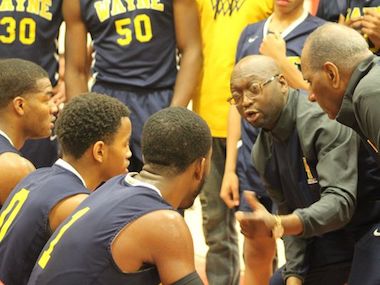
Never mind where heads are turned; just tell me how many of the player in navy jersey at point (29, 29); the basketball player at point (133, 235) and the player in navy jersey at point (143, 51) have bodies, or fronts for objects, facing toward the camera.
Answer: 2

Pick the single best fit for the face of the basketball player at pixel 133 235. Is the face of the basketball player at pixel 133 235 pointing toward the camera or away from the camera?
away from the camera

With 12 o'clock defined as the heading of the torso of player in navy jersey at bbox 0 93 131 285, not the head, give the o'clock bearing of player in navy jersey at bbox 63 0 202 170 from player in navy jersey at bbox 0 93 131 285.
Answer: player in navy jersey at bbox 63 0 202 170 is roughly at 11 o'clock from player in navy jersey at bbox 0 93 131 285.

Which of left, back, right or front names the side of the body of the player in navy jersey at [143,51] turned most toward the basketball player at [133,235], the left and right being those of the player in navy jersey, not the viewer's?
front

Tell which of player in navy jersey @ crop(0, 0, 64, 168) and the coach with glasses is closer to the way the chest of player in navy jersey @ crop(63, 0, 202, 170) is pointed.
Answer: the coach with glasses

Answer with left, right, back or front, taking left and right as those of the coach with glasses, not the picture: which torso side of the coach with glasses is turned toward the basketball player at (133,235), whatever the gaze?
front

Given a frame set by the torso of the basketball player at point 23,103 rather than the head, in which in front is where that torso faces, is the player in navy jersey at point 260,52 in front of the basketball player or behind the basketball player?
in front

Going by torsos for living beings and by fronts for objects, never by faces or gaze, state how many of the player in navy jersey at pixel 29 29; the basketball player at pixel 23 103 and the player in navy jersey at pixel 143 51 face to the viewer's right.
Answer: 1

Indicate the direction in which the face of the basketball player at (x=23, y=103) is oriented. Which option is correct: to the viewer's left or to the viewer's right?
to the viewer's right

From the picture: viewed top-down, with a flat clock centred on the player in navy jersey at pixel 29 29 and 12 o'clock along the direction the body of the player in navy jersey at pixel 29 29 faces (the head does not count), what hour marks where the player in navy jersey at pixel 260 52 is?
the player in navy jersey at pixel 260 52 is roughly at 10 o'clock from the player in navy jersey at pixel 29 29.

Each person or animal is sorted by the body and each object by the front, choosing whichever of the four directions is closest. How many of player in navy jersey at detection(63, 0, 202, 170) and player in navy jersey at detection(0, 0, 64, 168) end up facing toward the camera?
2

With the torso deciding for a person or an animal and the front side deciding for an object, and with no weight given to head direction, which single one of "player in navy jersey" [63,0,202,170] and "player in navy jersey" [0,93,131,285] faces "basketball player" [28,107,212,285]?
"player in navy jersey" [63,0,202,170]

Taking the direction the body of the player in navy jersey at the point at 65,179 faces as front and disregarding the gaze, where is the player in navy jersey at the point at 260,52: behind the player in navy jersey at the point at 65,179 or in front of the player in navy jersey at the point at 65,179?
in front

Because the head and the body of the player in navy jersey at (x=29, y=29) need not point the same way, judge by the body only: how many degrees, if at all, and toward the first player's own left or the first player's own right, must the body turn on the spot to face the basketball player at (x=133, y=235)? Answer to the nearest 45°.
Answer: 0° — they already face them

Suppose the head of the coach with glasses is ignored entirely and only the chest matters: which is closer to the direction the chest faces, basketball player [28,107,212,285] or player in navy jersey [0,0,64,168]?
the basketball player

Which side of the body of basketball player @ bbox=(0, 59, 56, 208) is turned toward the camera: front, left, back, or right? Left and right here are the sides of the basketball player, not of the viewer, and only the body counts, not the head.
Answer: right
